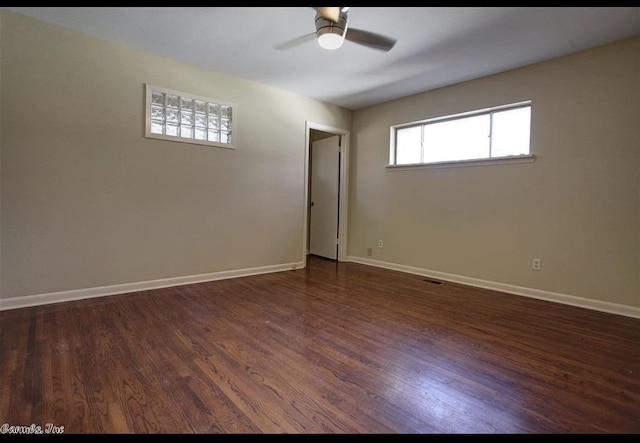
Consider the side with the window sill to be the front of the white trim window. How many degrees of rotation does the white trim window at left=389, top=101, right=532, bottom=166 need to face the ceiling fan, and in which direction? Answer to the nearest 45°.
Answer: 0° — it already faces it

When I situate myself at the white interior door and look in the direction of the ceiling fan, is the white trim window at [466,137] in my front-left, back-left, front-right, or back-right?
front-left

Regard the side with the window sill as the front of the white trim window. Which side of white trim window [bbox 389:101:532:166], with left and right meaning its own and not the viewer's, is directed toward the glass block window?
front

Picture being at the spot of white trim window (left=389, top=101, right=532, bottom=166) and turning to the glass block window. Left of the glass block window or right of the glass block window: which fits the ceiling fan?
left

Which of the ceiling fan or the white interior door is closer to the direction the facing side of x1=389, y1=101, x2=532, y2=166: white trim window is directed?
the ceiling fan

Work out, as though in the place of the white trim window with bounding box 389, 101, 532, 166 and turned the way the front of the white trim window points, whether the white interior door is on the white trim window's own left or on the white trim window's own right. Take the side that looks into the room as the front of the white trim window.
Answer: on the white trim window's own right

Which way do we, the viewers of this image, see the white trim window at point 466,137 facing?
facing the viewer and to the left of the viewer
